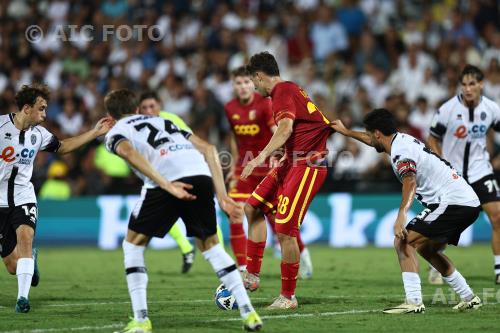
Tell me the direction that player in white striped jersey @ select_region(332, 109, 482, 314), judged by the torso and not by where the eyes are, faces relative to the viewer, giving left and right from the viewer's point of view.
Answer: facing to the left of the viewer

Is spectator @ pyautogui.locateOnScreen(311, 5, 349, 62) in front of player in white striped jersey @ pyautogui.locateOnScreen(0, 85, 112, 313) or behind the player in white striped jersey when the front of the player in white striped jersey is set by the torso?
behind

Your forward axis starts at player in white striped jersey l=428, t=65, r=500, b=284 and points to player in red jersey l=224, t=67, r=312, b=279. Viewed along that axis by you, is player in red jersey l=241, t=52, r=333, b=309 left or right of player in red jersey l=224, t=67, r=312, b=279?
left

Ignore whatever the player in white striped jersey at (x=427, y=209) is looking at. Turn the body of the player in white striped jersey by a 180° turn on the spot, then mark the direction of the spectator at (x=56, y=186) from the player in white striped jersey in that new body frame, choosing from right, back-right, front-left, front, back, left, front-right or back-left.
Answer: back-left

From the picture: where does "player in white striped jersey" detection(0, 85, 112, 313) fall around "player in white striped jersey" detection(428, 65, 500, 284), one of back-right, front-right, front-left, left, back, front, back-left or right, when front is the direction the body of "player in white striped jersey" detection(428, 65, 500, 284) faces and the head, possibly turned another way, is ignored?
front-right

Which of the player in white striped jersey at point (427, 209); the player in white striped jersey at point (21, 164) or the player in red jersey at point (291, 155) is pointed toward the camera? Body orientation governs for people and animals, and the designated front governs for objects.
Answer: the player in white striped jersey at point (21, 164)

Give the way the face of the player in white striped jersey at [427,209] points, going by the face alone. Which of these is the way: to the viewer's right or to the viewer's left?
to the viewer's left

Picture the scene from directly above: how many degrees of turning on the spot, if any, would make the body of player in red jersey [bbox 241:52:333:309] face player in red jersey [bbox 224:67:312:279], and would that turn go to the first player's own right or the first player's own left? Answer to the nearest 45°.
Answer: approximately 90° to the first player's own right

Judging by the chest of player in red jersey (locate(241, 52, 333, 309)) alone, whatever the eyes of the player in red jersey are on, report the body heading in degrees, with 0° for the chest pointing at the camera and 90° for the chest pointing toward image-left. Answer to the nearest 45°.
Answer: approximately 90°

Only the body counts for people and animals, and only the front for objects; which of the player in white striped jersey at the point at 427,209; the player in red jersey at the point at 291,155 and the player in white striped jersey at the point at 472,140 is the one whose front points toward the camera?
the player in white striped jersey at the point at 472,140
